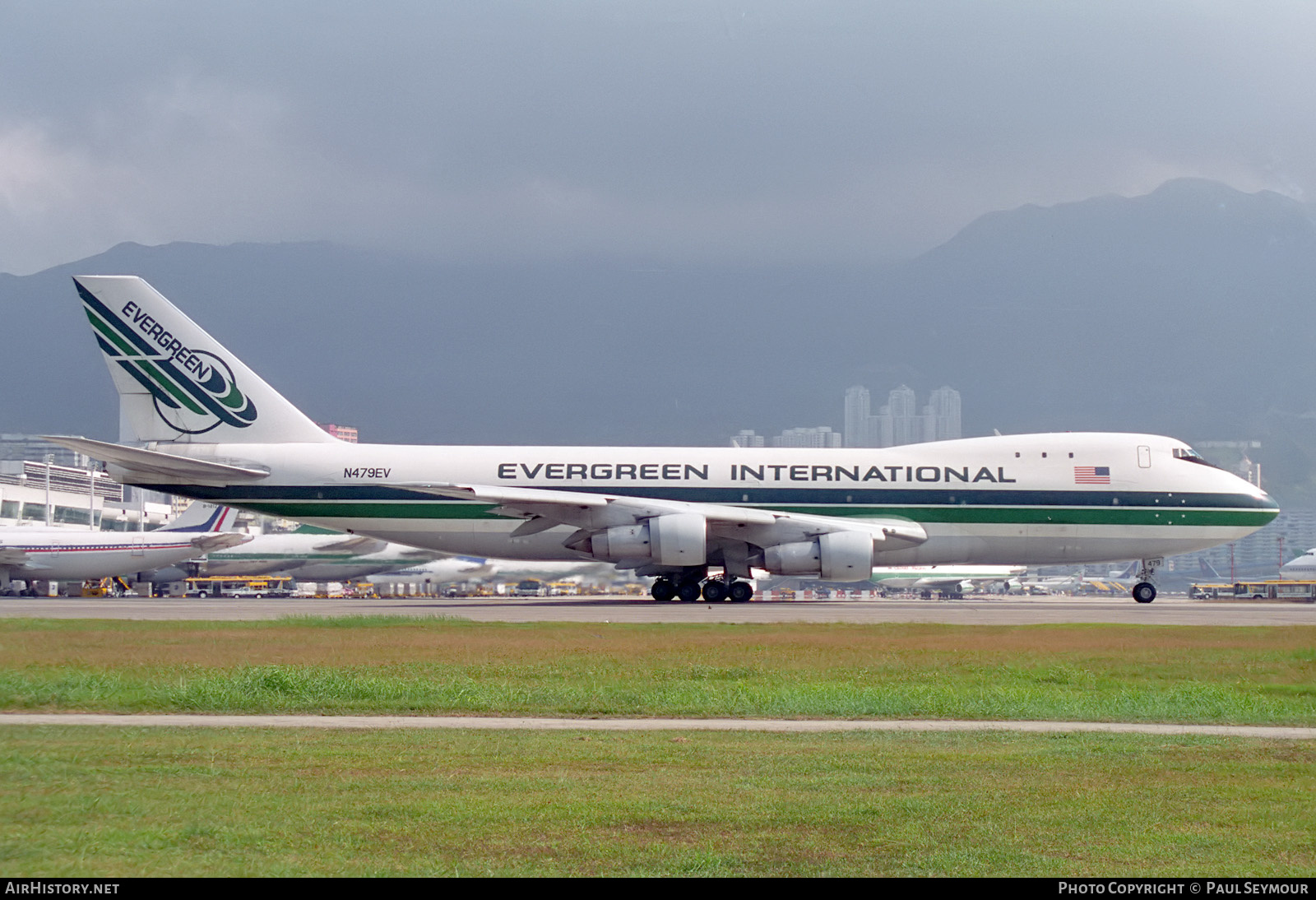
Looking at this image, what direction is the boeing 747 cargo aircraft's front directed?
to the viewer's right
